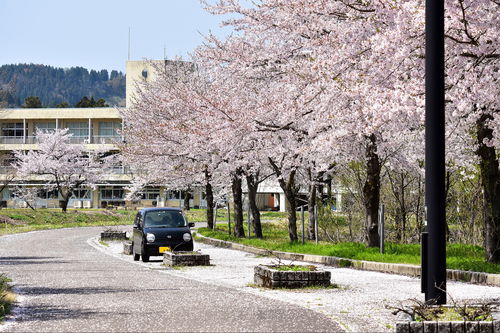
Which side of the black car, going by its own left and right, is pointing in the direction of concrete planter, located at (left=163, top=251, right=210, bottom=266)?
front

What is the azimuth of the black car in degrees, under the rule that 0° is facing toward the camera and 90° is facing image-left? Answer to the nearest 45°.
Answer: approximately 0°

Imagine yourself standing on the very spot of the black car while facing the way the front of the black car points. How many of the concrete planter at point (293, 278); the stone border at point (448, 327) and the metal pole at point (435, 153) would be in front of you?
3

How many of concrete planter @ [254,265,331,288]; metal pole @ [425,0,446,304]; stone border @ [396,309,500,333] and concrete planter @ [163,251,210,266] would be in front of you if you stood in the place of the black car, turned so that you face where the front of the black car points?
4

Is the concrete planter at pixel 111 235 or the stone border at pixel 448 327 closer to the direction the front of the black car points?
the stone border

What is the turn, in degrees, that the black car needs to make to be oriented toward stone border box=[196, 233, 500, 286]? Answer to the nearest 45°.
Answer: approximately 45° to its left

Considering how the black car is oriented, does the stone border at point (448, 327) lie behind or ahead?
ahead

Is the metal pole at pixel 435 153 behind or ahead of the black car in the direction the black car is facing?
ahead

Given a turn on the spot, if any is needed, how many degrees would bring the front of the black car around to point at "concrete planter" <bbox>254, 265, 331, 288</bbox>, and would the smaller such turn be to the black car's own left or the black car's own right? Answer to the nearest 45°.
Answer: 0° — it already faces it

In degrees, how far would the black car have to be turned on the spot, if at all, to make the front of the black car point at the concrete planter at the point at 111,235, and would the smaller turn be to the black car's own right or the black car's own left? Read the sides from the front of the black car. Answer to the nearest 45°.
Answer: approximately 180°
